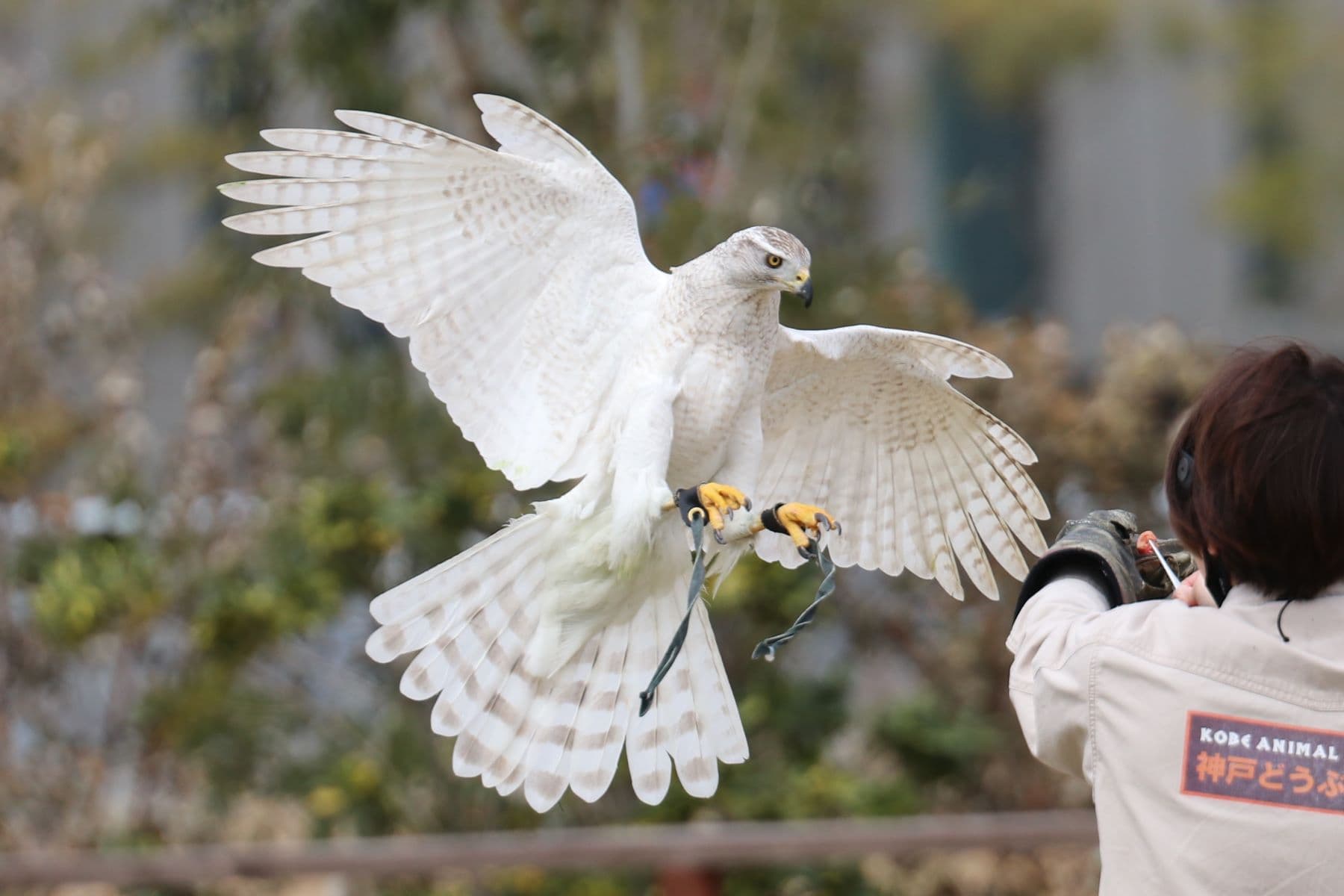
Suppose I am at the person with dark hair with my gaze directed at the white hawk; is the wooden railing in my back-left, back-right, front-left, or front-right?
front-right

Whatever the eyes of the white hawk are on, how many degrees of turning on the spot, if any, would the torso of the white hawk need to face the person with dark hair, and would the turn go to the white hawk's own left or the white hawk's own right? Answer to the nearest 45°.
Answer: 0° — it already faces them

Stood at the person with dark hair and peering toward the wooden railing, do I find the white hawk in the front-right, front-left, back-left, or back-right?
front-left

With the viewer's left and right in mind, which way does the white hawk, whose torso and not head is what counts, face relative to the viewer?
facing the viewer and to the right of the viewer

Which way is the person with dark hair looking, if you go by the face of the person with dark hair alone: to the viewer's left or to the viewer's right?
to the viewer's left
